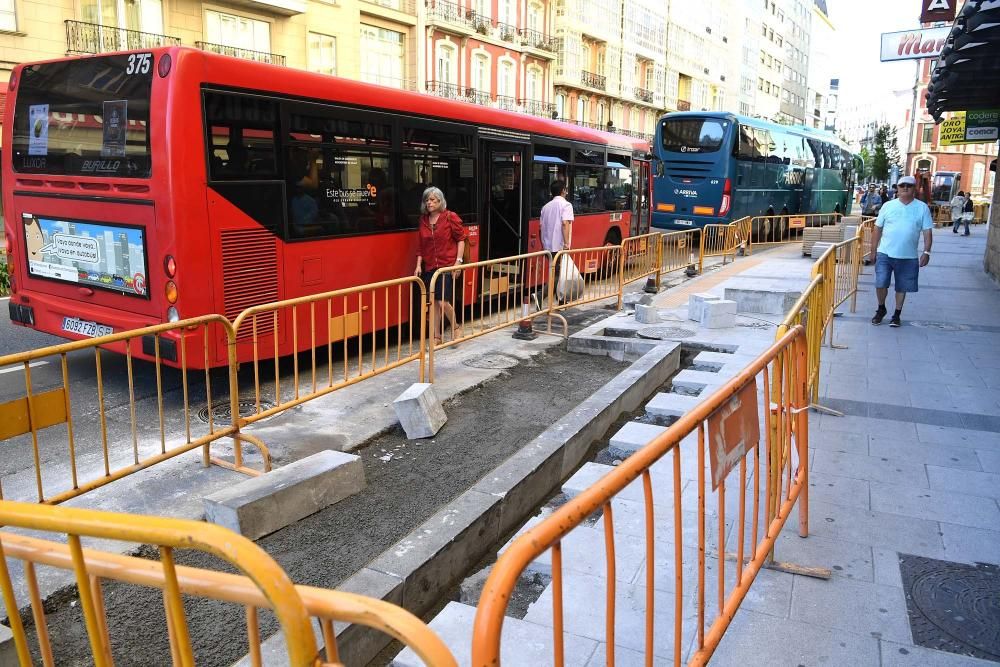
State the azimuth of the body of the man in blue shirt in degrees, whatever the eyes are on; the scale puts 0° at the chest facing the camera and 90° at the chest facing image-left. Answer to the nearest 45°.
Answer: approximately 0°

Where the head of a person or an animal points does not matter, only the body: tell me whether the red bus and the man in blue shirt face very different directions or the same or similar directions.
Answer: very different directions

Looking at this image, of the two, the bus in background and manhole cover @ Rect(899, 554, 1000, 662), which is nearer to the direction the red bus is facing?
the bus in background

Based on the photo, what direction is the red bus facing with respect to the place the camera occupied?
facing away from the viewer and to the right of the viewer

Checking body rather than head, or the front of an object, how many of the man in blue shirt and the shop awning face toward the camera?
1

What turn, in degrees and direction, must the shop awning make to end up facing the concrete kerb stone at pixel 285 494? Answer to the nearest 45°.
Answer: approximately 90° to its left

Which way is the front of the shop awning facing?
to the viewer's left
